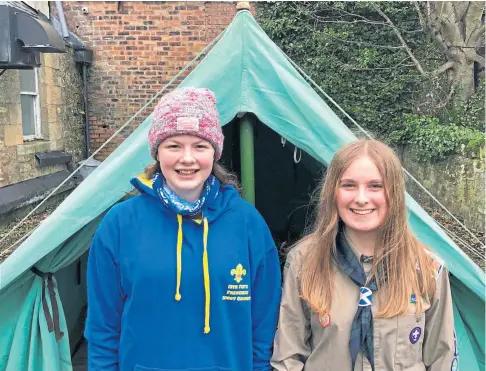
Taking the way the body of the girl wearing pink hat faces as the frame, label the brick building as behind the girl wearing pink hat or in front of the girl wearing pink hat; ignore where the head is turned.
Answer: behind

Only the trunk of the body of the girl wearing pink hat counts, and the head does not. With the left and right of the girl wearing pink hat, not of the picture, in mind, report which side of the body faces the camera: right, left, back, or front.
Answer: front

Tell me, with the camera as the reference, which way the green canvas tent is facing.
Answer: facing the viewer

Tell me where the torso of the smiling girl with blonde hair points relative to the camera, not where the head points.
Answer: toward the camera

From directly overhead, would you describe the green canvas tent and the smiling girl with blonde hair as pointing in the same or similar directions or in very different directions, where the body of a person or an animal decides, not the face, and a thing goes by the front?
same or similar directions

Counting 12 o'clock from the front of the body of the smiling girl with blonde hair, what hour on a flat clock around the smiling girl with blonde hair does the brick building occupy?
The brick building is roughly at 5 o'clock from the smiling girl with blonde hair.

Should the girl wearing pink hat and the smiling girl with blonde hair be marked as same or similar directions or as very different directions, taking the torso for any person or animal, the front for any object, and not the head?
same or similar directions

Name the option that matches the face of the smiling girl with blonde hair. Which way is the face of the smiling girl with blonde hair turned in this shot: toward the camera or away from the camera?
toward the camera

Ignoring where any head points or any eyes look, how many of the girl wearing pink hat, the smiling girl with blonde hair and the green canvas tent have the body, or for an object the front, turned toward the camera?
3

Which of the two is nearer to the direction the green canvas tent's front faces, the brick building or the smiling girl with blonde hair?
the smiling girl with blonde hair

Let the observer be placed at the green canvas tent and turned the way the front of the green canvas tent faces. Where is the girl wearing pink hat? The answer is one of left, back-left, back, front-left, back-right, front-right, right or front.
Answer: front

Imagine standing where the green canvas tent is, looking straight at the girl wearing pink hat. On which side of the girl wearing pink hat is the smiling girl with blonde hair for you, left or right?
left

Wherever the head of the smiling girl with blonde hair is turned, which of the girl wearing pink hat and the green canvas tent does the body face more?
the girl wearing pink hat

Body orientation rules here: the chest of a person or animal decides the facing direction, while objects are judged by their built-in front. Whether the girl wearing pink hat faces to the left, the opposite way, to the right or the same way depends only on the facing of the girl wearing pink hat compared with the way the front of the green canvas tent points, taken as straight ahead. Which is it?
the same way

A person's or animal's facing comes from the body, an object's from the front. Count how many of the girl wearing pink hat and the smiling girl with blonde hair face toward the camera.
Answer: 2

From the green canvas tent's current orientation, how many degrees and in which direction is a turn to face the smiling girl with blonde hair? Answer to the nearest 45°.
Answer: approximately 45° to its left
